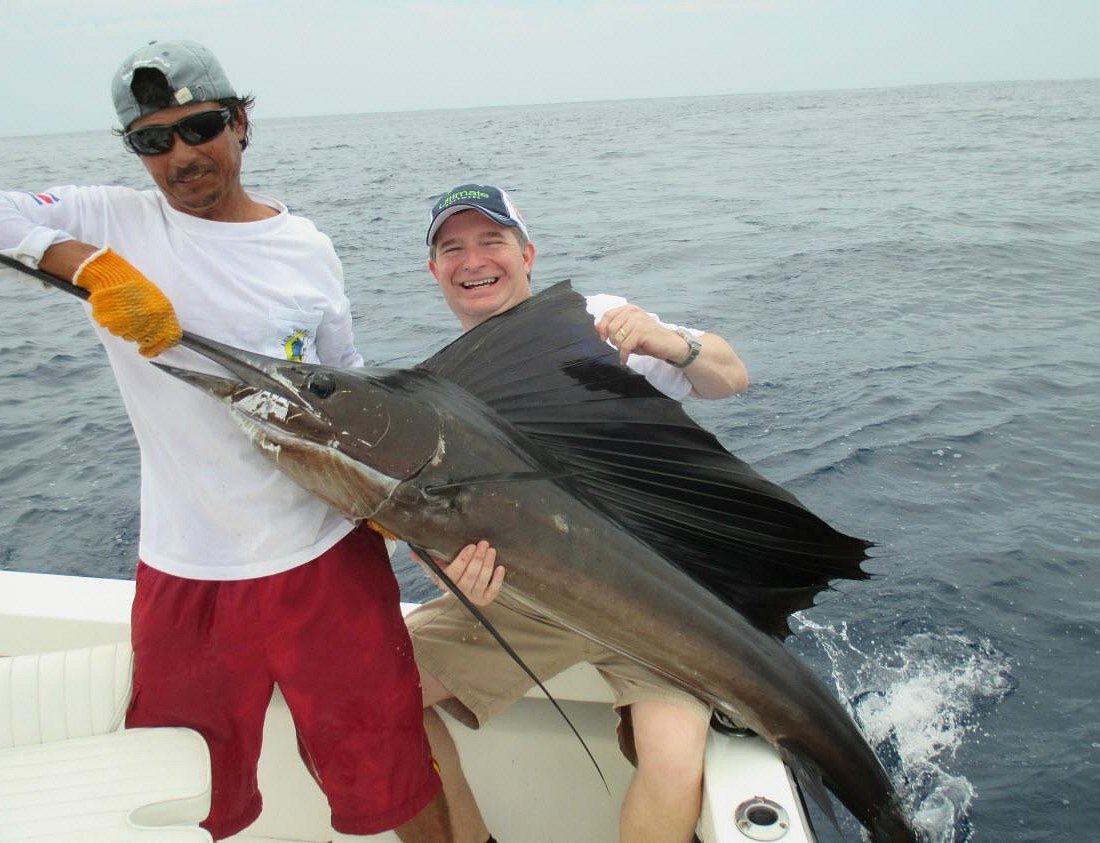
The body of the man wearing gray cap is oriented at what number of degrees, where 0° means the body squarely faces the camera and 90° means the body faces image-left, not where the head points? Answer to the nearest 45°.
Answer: approximately 0°

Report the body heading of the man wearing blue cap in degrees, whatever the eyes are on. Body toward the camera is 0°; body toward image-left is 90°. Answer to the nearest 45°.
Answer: approximately 0°

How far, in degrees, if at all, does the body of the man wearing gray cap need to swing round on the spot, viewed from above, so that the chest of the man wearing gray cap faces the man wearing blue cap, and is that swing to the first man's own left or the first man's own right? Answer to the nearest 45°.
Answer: approximately 90° to the first man's own left

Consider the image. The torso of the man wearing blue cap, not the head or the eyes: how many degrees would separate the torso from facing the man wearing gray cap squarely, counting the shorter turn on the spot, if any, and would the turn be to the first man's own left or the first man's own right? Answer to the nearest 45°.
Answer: approximately 45° to the first man's own right

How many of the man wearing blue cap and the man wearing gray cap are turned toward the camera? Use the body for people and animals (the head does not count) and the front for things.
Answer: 2
